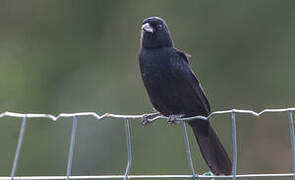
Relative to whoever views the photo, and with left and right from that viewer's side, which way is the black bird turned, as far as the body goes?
facing the viewer and to the left of the viewer
